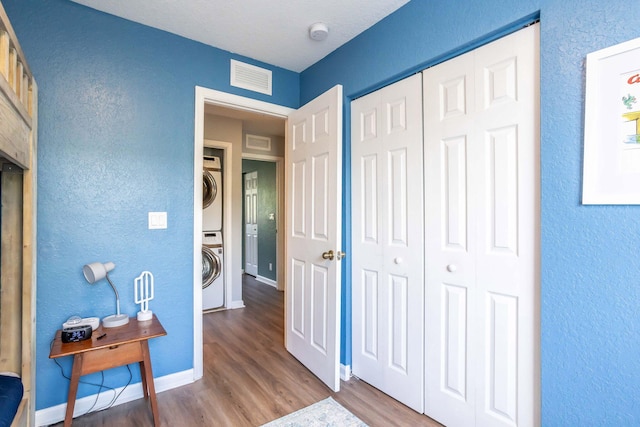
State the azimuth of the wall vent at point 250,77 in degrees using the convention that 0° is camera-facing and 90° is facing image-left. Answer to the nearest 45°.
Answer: approximately 315°

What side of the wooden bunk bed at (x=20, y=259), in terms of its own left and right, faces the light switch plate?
left

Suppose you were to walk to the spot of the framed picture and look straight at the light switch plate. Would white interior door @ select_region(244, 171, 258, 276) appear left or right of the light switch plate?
right

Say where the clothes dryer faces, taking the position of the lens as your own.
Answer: facing the viewer

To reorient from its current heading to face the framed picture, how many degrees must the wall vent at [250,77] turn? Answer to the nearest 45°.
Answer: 0° — it already faces it

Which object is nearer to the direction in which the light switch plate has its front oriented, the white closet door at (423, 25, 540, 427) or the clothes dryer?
the white closet door
